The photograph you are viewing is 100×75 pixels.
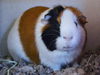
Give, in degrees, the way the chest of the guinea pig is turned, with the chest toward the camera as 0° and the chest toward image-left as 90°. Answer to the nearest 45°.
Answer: approximately 315°
